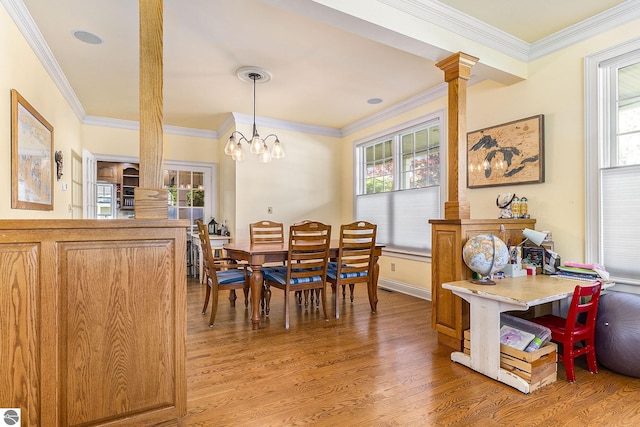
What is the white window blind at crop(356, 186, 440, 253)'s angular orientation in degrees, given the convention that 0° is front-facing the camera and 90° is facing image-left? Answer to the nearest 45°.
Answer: approximately 45°

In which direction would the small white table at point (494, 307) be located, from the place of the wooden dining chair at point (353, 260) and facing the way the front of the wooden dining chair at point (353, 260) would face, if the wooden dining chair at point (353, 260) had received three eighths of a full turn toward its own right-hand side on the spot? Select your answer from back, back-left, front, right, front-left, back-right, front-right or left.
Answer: front-right

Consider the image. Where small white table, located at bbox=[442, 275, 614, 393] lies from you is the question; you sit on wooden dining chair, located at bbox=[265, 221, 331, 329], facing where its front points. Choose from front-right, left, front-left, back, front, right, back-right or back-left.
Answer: back

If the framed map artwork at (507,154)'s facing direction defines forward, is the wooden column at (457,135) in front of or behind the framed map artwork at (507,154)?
in front

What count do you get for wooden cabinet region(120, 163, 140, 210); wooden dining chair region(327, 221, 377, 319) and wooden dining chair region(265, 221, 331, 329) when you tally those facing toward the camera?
1

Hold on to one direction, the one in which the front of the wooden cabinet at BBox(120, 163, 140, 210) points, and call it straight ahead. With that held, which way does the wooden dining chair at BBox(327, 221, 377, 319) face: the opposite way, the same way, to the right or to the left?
the opposite way

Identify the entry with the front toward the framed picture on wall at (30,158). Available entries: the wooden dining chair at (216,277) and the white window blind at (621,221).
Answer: the white window blind

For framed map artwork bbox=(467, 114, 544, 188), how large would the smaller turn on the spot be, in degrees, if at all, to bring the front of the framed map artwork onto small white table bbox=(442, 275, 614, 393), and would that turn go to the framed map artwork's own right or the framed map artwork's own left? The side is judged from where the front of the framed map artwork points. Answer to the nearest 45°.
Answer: approximately 45° to the framed map artwork's own left

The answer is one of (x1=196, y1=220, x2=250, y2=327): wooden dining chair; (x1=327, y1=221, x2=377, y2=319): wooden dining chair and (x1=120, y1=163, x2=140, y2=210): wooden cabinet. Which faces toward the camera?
the wooden cabinet

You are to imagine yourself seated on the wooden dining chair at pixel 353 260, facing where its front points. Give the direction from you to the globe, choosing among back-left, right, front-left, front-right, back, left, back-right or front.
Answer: back

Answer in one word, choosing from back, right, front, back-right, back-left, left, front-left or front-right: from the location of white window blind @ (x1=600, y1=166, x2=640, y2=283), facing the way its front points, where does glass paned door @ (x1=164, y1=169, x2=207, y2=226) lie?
front-right

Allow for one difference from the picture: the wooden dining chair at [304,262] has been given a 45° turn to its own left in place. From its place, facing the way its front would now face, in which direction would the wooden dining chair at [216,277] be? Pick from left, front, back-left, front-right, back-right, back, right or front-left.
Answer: front

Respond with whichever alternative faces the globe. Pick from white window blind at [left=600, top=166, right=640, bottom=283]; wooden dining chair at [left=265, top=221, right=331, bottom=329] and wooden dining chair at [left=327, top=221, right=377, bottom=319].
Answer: the white window blind

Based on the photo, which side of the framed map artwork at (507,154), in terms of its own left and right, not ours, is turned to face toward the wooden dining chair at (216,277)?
front

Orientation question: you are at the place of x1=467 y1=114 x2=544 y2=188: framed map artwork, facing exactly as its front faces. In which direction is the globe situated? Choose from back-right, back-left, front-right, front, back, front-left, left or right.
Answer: front-left

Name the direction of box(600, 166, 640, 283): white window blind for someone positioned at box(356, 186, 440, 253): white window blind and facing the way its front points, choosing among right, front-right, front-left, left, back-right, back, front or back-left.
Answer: left
